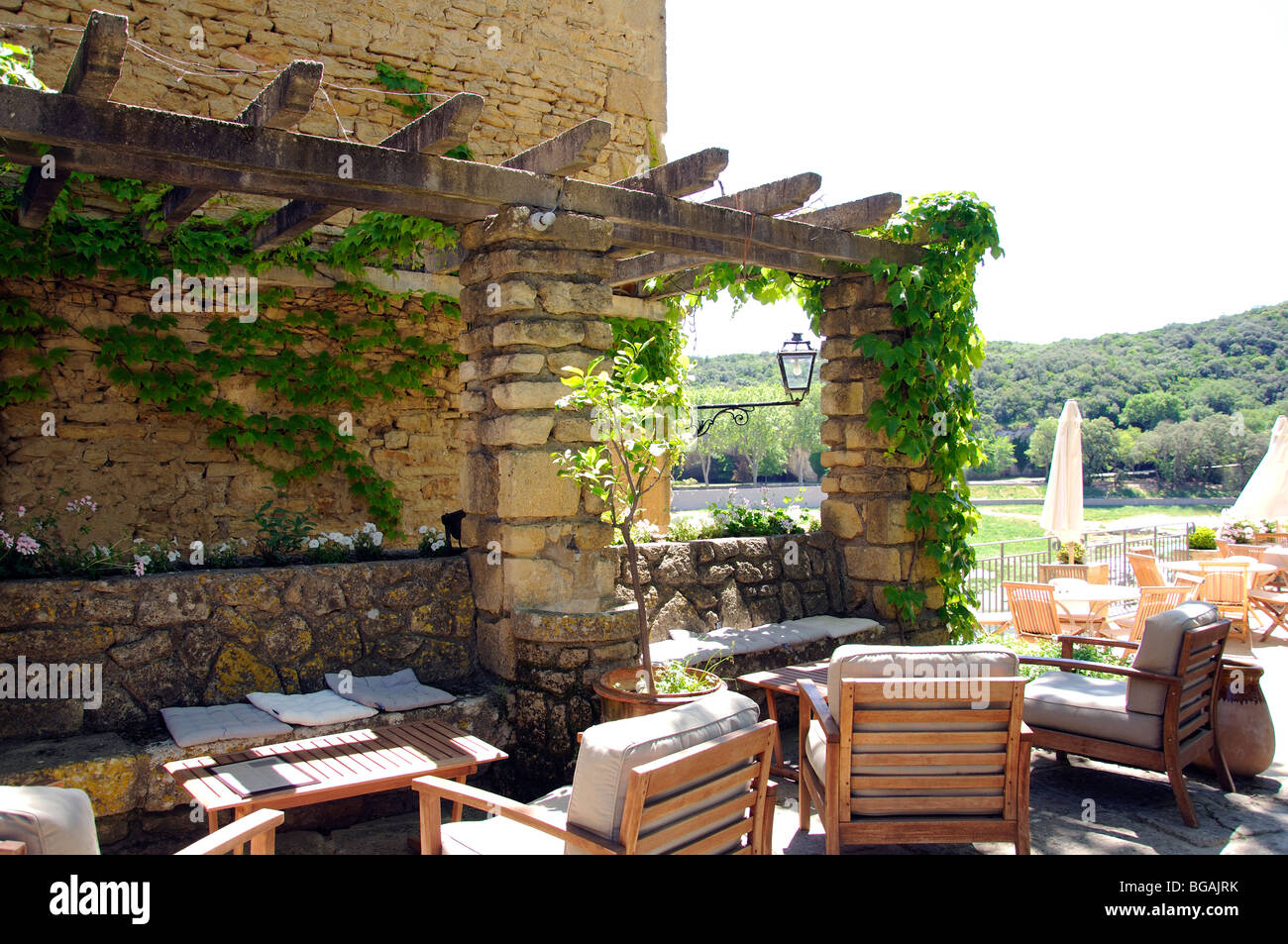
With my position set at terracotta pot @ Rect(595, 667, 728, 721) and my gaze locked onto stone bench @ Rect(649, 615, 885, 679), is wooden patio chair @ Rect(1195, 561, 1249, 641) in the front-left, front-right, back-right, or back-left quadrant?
front-right

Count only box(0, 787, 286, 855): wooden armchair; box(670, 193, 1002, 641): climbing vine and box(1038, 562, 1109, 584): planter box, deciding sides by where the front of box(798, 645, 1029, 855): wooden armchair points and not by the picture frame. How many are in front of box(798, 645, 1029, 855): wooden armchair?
2

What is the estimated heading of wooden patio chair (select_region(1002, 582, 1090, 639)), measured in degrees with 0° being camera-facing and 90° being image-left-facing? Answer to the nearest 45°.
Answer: approximately 225°

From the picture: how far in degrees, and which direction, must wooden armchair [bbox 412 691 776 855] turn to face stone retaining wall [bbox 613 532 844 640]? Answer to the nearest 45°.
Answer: approximately 45° to its right

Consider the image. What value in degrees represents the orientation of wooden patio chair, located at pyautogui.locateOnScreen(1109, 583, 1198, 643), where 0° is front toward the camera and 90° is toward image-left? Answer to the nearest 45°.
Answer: approximately 135°

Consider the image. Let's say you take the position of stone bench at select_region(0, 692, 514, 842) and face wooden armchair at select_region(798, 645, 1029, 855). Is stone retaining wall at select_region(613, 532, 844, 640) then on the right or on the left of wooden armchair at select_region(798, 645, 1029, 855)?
left

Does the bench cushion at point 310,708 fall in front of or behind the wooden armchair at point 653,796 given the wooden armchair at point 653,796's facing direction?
in front

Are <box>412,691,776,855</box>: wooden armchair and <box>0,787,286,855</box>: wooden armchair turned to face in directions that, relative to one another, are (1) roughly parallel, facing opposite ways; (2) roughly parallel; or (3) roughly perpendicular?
roughly perpendicular

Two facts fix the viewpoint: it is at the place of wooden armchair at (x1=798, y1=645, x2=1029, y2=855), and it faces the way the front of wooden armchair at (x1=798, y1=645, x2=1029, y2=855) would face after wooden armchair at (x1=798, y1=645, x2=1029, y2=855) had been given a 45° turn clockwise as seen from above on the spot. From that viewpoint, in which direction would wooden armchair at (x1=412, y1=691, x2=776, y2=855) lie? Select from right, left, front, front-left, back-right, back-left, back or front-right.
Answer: back

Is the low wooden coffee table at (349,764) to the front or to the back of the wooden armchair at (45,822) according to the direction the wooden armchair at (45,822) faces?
to the front

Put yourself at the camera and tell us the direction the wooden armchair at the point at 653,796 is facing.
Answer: facing away from the viewer and to the left of the viewer

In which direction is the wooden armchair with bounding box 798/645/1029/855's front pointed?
away from the camera
